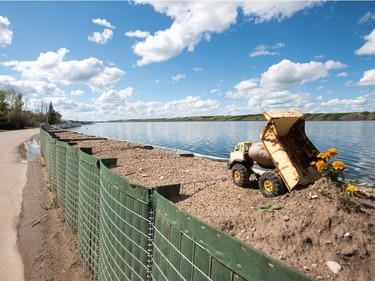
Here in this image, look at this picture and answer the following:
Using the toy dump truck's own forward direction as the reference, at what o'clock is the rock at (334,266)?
The rock is roughly at 7 o'clock from the toy dump truck.

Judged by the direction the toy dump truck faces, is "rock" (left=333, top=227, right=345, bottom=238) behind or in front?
behind

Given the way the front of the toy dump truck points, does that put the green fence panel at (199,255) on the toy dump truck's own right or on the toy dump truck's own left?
on the toy dump truck's own left

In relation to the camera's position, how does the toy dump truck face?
facing away from the viewer and to the left of the viewer

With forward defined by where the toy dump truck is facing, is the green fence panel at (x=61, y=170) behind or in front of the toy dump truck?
in front

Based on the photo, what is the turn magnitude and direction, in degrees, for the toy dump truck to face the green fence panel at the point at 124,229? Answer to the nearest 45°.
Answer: approximately 90° to its left

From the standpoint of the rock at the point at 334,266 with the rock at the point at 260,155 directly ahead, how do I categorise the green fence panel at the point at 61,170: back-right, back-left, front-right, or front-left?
front-left

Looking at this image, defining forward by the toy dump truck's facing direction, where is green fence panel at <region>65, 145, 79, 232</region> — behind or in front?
in front

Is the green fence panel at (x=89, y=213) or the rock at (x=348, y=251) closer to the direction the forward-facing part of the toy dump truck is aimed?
the green fence panel

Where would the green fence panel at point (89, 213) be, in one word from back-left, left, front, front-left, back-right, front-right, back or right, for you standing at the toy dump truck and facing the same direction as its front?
front-left
